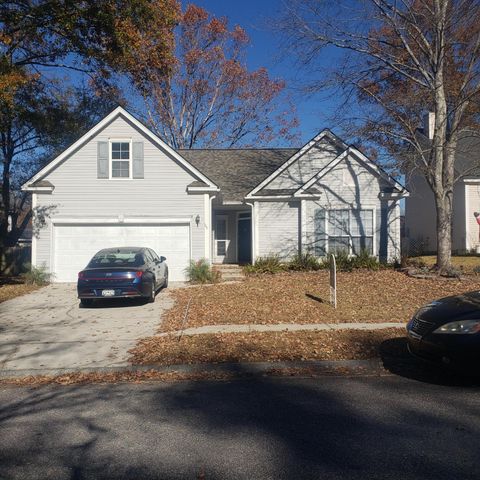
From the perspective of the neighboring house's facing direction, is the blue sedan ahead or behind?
ahead

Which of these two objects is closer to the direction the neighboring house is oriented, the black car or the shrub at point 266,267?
the black car

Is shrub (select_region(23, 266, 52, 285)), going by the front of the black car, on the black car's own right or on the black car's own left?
on the black car's own right

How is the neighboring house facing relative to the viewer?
toward the camera

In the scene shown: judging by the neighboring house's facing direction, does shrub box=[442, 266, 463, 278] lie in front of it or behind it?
in front

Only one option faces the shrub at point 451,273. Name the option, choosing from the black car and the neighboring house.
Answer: the neighboring house

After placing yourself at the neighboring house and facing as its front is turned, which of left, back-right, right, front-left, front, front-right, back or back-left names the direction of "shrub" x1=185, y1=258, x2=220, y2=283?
front-right

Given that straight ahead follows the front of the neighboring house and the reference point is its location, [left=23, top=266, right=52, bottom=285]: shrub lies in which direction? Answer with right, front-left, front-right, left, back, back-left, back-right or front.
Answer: front-right

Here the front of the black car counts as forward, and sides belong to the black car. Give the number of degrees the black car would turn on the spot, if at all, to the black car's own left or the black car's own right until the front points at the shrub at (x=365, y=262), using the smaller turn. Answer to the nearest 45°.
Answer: approximately 135° to the black car's own right

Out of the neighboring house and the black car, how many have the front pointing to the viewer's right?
0

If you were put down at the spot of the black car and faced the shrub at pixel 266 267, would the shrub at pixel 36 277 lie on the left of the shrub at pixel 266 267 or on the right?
left

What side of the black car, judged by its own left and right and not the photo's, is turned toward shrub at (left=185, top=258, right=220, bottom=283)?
right
